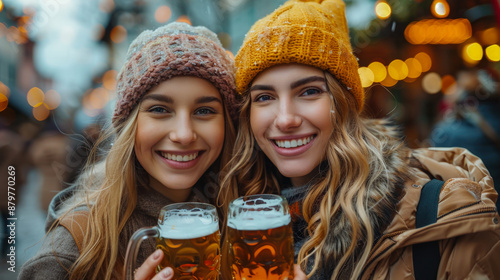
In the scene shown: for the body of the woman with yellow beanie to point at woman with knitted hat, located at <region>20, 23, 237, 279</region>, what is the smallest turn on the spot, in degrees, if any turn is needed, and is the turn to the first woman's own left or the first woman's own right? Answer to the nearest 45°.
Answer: approximately 45° to the first woman's own right

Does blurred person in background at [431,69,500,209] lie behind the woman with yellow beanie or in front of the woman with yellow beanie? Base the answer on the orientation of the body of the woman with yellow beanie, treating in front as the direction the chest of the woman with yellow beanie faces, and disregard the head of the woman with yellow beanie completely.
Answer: behind

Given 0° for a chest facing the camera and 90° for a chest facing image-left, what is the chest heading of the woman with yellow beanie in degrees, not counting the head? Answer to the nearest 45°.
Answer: approximately 45°
